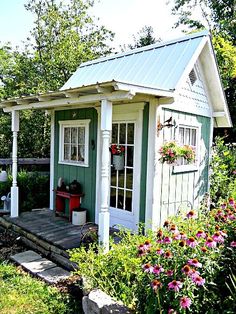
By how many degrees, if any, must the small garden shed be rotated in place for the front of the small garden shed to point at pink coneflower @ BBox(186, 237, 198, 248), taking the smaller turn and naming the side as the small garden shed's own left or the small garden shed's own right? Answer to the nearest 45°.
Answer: approximately 45° to the small garden shed's own left

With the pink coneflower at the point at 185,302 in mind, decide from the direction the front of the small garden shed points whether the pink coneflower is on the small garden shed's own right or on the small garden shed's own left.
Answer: on the small garden shed's own left

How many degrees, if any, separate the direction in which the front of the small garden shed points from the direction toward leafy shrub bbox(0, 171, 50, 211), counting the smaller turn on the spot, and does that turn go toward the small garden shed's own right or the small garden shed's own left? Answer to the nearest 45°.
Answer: approximately 90° to the small garden shed's own right

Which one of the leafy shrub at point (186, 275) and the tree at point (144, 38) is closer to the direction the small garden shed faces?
the leafy shrub

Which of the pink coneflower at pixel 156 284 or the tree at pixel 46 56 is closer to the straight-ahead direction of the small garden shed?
the pink coneflower

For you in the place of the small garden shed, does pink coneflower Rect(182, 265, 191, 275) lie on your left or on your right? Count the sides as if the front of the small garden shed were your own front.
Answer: on your left

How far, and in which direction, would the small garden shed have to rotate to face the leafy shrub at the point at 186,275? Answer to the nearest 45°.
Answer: approximately 45° to its left

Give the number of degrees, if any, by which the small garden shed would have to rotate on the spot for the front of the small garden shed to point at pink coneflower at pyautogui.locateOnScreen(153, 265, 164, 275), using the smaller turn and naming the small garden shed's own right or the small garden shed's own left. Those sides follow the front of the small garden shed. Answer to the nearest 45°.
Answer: approximately 45° to the small garden shed's own left

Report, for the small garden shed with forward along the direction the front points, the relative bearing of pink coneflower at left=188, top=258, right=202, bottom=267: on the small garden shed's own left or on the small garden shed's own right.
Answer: on the small garden shed's own left
